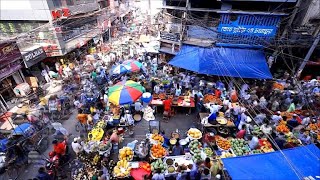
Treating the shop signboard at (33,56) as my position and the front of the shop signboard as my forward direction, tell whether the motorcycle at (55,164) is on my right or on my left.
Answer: on my right

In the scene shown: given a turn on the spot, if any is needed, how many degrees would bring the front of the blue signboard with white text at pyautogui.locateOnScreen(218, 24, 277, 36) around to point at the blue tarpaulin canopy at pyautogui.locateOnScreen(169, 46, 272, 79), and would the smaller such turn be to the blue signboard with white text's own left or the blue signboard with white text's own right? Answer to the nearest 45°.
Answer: approximately 45° to the blue signboard with white text's own right

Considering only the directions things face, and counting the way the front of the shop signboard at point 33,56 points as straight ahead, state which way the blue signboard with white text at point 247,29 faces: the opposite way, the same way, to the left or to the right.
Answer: to the right

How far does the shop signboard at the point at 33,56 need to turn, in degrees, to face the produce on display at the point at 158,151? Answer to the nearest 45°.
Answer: approximately 45° to its right

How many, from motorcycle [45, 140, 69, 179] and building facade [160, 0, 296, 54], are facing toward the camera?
2

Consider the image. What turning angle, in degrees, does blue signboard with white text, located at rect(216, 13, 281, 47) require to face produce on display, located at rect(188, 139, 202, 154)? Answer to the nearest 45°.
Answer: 0° — it already faces it

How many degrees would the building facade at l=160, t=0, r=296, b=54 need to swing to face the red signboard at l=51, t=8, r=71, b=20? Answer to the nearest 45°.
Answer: approximately 90° to its right

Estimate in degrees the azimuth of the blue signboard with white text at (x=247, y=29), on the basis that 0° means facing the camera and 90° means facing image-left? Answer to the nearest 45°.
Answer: approximately 0°
